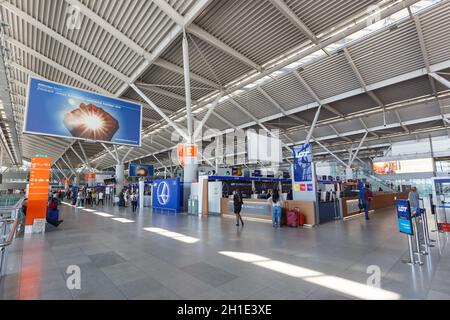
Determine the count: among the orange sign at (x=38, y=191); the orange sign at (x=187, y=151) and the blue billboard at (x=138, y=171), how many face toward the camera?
3

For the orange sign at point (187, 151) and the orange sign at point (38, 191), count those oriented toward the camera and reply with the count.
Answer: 2

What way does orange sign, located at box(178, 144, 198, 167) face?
toward the camera

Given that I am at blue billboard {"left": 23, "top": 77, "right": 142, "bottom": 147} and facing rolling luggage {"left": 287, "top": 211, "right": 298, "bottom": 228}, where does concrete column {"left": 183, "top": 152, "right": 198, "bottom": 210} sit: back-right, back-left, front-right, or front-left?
front-left

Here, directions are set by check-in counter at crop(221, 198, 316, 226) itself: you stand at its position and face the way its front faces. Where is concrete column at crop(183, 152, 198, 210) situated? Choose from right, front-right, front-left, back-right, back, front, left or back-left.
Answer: right

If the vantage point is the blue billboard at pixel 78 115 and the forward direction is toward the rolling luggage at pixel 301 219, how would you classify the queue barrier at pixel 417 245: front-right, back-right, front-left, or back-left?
front-right

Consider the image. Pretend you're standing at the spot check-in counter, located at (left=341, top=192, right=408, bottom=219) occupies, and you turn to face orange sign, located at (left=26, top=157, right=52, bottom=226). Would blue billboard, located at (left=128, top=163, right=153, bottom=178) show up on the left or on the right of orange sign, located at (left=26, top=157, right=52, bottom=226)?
right

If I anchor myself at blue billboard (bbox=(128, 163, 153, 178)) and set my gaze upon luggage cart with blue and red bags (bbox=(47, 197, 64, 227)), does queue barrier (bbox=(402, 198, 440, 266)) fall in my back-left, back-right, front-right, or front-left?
front-left

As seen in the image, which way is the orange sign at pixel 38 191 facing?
toward the camera

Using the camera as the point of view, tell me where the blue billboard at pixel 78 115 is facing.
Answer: facing the viewer and to the right of the viewer
